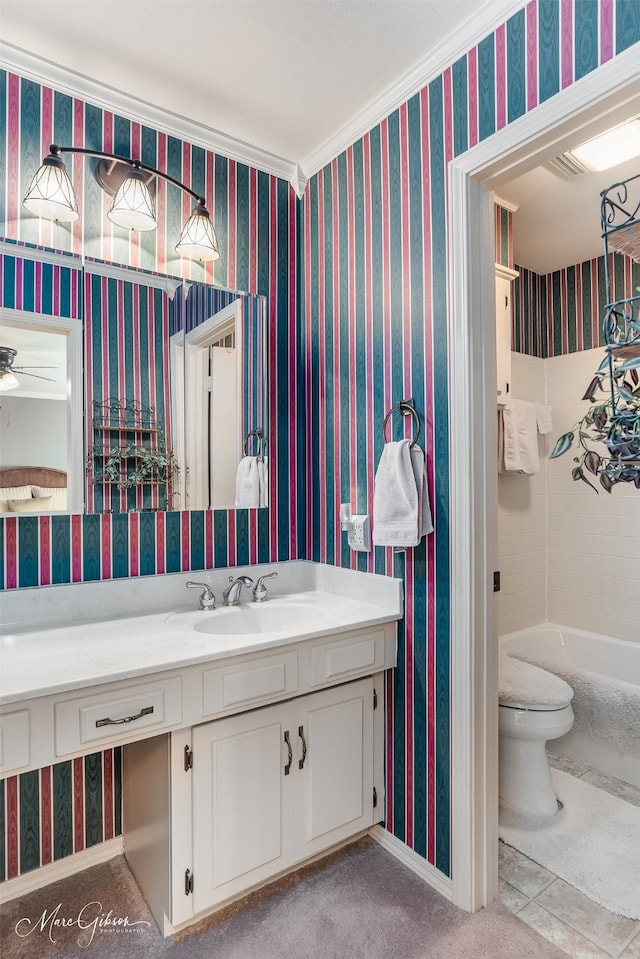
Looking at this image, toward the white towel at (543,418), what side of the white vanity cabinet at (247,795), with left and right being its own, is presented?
left

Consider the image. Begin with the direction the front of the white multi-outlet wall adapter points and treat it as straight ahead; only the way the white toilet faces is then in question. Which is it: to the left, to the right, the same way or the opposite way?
to the left

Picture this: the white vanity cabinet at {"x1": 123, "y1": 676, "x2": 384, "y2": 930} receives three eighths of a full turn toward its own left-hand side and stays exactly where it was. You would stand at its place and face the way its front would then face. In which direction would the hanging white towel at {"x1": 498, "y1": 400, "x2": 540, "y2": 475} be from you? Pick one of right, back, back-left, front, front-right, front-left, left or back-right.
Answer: front-right

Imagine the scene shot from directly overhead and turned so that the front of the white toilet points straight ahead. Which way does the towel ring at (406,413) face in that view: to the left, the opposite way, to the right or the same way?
to the right

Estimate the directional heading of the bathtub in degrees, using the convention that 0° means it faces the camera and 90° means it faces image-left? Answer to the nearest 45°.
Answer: approximately 45°

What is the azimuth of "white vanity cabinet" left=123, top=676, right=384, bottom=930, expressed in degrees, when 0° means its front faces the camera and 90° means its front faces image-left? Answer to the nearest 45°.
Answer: approximately 315°

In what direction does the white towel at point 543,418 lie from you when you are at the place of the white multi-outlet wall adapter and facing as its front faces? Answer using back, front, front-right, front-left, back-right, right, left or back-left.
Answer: back

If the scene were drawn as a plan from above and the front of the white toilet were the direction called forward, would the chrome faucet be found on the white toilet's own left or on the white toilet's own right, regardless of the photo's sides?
on the white toilet's own right
